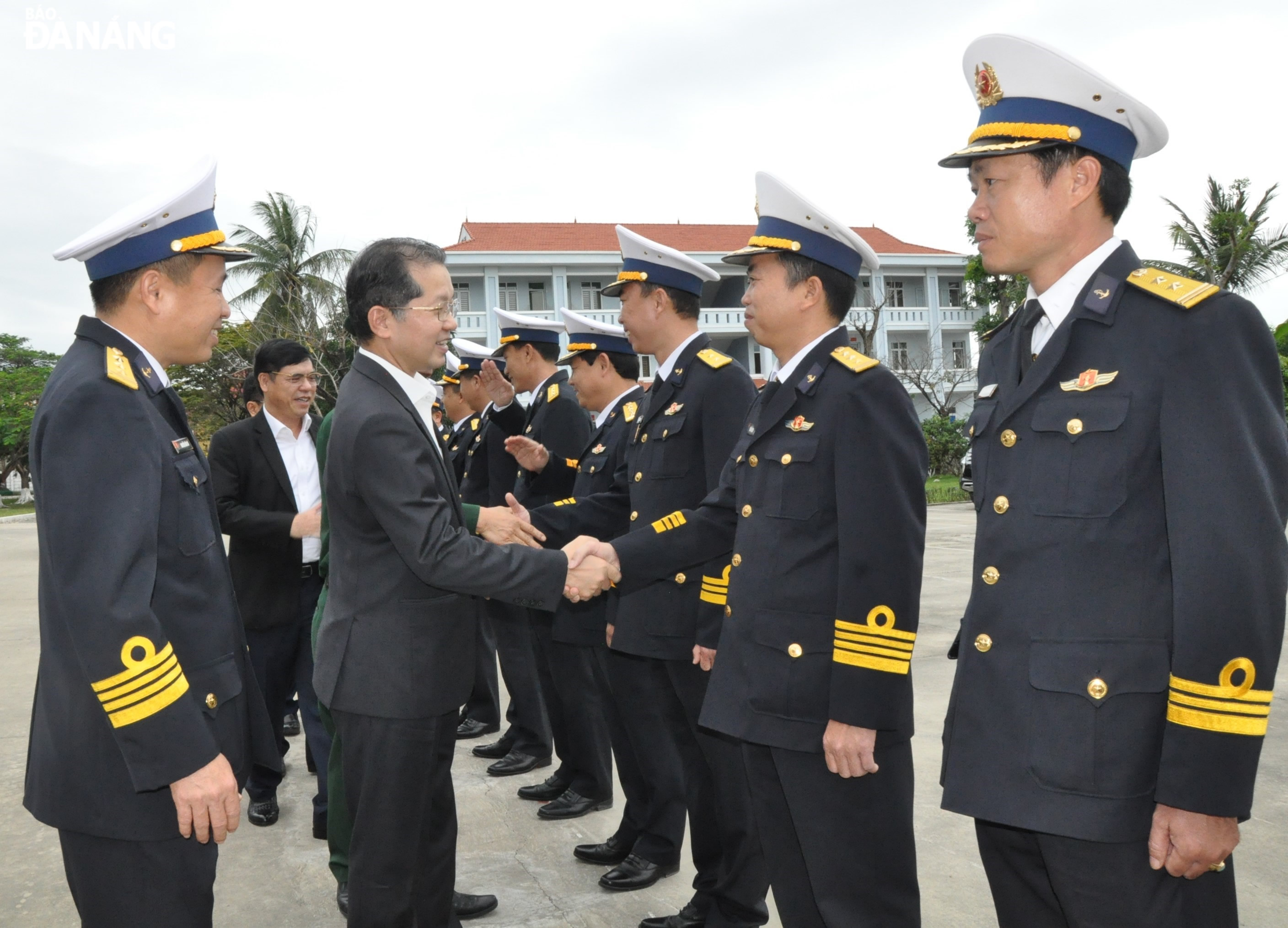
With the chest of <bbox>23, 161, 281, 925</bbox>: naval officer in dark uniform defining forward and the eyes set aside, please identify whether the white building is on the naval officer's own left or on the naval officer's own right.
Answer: on the naval officer's own left

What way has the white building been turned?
toward the camera

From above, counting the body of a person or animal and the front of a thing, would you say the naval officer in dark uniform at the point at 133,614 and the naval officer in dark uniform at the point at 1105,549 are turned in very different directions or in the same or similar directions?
very different directions

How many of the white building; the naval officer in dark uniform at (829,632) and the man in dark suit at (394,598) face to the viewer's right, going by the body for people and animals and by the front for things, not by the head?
1

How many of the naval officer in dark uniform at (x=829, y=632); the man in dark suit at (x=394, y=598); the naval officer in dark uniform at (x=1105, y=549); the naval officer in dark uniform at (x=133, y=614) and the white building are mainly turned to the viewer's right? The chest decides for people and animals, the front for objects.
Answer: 2

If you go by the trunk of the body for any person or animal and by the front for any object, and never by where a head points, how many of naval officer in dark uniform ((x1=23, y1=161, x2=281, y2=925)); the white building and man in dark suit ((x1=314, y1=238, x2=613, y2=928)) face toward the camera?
1

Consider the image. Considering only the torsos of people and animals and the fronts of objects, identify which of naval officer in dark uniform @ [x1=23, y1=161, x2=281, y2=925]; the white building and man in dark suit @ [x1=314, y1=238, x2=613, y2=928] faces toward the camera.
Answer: the white building

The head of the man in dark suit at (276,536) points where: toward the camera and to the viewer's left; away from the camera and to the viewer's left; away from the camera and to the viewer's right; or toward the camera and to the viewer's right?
toward the camera and to the viewer's right

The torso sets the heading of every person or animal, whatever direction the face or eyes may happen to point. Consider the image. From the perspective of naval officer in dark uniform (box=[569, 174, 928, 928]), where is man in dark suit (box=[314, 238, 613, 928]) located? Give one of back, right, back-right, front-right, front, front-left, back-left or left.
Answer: front-right

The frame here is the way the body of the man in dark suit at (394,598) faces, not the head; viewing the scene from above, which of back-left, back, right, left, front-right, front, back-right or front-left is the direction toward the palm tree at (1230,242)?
front-left

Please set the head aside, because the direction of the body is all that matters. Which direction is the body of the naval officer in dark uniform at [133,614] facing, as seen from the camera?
to the viewer's right

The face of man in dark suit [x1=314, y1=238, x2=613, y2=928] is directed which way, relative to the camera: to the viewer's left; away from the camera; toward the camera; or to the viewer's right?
to the viewer's right

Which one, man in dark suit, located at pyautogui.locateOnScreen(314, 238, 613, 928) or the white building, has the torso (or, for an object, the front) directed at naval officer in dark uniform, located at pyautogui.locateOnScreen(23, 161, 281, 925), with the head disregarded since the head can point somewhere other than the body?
the white building

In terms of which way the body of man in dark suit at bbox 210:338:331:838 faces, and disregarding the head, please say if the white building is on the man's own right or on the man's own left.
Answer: on the man's own left

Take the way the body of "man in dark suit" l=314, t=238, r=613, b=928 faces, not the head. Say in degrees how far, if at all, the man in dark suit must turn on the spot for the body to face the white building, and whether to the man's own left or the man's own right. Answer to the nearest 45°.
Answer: approximately 90° to the man's own left

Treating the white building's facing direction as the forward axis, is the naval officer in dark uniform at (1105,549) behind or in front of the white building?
in front

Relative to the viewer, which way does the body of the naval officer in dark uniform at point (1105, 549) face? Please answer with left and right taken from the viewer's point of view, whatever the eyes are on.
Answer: facing the viewer and to the left of the viewer
